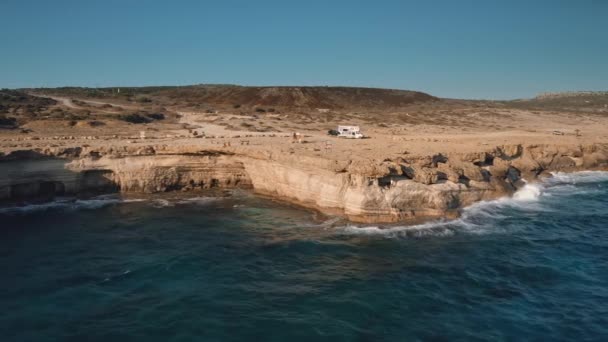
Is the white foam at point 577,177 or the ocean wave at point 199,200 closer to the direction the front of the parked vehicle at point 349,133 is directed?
the white foam

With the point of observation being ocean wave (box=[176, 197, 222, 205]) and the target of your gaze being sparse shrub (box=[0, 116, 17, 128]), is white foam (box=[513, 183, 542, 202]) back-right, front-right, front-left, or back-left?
back-right

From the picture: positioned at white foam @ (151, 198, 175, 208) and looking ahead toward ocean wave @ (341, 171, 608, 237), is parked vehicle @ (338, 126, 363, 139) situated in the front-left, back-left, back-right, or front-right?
front-left

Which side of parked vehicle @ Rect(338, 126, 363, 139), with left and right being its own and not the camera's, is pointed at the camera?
right

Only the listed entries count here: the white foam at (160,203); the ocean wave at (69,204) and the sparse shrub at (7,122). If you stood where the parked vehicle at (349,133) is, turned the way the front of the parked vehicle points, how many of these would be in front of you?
0

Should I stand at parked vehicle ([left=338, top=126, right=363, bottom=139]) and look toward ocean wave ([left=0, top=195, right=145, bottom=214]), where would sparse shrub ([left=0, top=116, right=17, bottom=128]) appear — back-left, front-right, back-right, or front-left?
front-right

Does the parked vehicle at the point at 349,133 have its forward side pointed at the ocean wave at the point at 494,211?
no

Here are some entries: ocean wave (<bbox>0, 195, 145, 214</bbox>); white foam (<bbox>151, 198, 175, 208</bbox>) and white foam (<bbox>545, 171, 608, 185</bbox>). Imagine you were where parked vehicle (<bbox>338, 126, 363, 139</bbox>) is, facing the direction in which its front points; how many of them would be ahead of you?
1

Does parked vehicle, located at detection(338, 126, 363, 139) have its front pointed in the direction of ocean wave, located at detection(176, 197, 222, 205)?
no

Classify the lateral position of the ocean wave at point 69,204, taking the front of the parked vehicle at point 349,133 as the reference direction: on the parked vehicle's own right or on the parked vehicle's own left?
on the parked vehicle's own right
